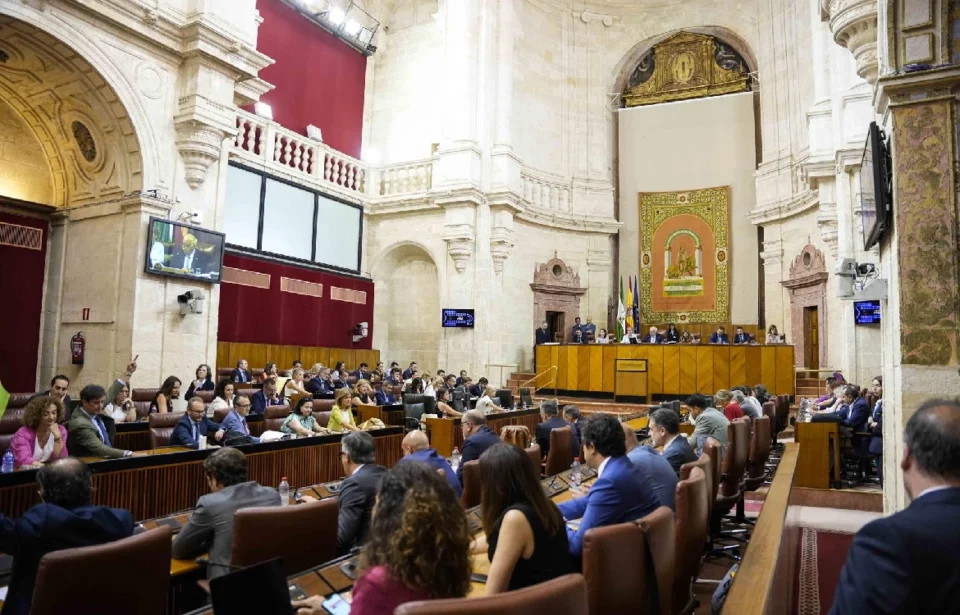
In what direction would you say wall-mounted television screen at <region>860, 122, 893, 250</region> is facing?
to the viewer's left

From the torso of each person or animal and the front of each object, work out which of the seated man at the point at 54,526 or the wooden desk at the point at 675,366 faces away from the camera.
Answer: the seated man

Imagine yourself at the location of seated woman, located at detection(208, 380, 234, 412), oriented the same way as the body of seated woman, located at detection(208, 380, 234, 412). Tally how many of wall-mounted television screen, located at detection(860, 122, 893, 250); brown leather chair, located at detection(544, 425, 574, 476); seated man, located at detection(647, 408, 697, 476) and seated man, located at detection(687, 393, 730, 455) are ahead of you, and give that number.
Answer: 4

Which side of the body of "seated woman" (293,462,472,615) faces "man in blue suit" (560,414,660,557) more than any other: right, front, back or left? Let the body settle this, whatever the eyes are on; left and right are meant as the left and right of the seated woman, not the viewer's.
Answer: right

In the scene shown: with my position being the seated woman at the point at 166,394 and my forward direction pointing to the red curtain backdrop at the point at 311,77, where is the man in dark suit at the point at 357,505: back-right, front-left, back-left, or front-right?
back-right

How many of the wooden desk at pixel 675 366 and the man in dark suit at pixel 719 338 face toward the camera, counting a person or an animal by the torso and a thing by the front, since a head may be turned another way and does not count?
2

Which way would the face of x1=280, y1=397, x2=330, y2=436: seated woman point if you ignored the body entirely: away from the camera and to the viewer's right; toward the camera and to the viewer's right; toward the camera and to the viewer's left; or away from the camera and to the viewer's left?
toward the camera and to the viewer's right

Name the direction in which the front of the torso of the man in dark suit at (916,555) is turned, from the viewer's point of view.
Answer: away from the camera

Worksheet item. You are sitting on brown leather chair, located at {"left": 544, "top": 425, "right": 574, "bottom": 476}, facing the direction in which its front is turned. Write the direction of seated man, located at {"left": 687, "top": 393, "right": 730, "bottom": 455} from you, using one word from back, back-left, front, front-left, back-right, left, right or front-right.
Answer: back-right

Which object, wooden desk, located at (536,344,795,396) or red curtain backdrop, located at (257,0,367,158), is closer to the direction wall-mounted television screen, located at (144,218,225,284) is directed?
the wooden desk

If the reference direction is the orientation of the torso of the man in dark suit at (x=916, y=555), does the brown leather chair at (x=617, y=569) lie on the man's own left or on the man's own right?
on the man's own left

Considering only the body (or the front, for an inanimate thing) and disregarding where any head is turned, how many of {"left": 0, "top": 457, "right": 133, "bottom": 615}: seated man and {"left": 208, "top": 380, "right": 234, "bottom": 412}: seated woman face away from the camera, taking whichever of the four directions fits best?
1
